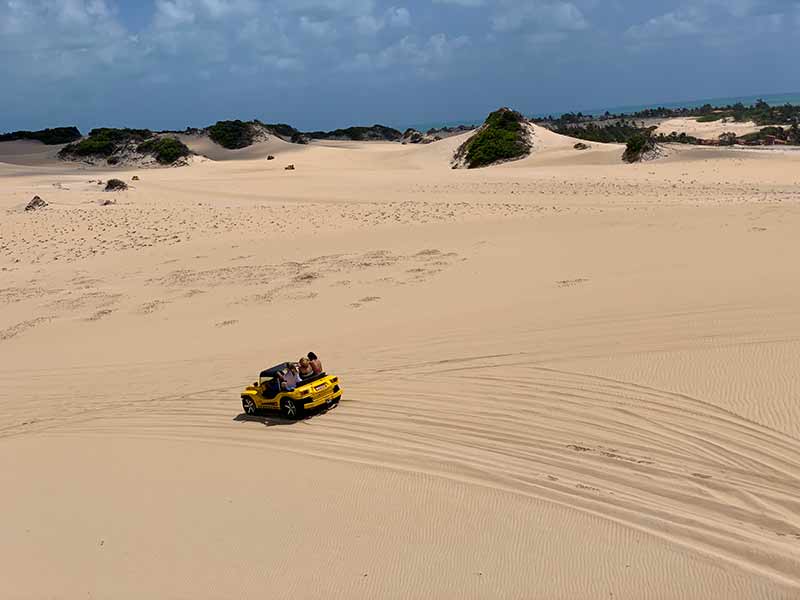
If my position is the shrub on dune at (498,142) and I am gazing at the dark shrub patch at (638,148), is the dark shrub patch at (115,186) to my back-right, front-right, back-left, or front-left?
back-right

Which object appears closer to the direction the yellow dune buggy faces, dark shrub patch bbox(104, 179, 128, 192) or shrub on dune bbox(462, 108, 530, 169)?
the dark shrub patch

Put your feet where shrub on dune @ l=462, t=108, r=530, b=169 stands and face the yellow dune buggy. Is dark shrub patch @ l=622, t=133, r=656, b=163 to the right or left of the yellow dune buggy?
left

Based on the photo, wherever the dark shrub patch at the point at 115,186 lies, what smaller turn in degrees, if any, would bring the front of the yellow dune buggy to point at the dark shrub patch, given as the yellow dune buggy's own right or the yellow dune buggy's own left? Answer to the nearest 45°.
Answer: approximately 45° to the yellow dune buggy's own right

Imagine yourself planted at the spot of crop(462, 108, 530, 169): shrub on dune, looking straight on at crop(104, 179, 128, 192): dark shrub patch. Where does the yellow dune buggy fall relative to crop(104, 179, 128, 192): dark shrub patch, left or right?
left

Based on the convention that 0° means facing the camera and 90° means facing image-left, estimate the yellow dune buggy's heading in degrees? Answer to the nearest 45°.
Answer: approximately 135°

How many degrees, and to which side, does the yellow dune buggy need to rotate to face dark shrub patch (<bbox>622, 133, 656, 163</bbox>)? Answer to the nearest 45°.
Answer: approximately 90° to its right

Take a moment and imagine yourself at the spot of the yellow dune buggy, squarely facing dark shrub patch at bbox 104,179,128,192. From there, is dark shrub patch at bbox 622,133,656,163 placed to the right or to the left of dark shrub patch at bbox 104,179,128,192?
right

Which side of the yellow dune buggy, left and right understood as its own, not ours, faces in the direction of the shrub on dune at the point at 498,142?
right
